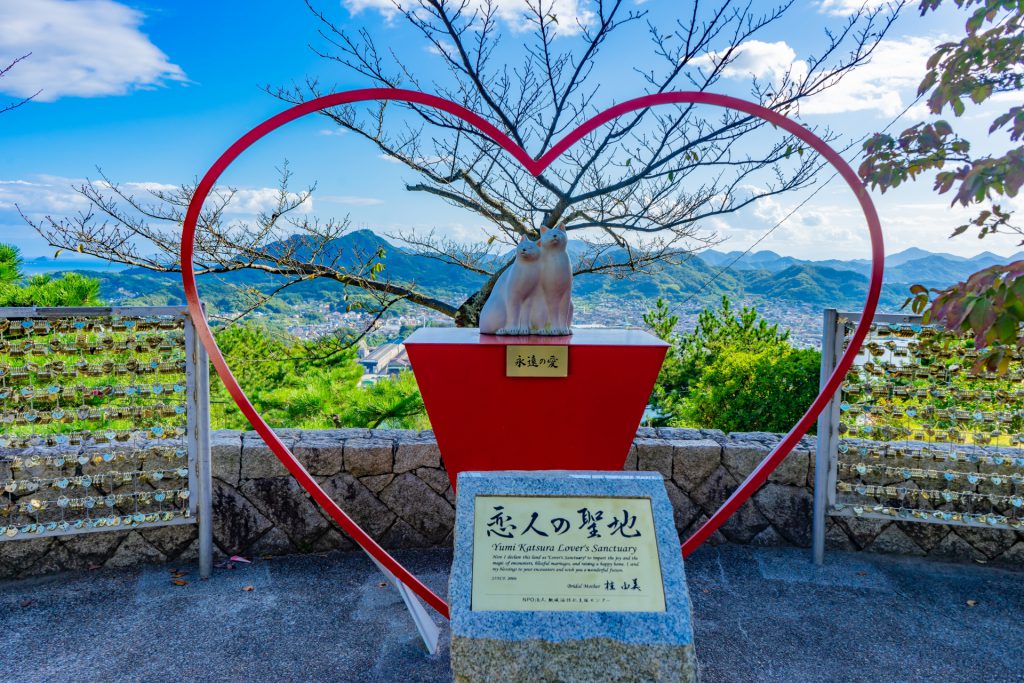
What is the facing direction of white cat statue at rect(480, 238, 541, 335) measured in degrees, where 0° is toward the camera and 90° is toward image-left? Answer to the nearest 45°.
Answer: approximately 315°

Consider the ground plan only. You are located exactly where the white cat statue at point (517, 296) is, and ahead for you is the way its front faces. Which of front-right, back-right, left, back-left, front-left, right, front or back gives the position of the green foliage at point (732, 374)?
left

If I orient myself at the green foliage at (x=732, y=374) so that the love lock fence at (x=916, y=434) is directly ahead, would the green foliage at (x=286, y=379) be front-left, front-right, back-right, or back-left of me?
back-right

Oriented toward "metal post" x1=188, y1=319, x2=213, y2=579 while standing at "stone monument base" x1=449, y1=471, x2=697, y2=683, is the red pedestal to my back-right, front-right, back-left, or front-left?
front-right

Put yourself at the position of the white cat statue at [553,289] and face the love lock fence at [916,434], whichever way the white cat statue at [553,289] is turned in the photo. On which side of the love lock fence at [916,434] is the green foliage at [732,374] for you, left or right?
left

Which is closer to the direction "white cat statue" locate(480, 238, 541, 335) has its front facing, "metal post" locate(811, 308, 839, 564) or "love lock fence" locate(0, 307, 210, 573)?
the metal post

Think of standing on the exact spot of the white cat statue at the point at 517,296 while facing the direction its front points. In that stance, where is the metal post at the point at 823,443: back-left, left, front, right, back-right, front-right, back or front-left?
front-left

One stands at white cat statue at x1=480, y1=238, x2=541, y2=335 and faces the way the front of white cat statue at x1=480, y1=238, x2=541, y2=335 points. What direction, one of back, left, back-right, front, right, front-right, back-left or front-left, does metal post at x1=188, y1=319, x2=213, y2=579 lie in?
back-right
